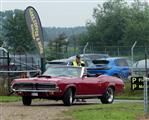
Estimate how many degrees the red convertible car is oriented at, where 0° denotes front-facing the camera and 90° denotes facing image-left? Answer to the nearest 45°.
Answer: approximately 45°

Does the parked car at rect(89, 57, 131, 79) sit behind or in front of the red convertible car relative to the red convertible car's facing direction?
behind
